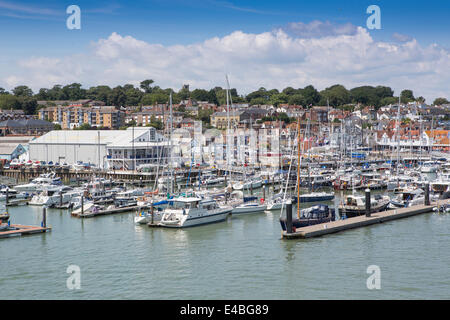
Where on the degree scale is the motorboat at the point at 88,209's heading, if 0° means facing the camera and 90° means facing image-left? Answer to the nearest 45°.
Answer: approximately 45°

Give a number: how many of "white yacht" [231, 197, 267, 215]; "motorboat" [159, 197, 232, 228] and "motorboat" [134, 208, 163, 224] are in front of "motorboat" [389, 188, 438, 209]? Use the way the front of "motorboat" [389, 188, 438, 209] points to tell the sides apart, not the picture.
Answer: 3

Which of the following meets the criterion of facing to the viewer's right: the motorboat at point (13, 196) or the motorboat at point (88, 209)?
the motorboat at point (13, 196)

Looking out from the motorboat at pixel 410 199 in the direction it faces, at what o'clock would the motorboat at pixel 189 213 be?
the motorboat at pixel 189 213 is roughly at 12 o'clock from the motorboat at pixel 410 199.

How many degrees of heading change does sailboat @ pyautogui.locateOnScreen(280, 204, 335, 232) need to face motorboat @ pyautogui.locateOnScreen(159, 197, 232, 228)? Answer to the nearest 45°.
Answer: approximately 45° to its right

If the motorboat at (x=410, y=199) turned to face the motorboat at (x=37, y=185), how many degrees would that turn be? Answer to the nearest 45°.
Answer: approximately 45° to its right

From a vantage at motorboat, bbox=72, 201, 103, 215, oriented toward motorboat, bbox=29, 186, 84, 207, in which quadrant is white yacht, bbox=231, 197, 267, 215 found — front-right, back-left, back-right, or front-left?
back-right

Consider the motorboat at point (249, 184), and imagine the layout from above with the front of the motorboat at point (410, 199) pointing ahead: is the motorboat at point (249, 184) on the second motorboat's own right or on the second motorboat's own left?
on the second motorboat's own right

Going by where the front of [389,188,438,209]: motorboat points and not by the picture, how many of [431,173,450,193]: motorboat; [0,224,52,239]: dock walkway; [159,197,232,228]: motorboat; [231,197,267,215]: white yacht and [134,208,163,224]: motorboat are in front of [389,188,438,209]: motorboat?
4

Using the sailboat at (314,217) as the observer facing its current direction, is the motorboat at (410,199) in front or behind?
behind
